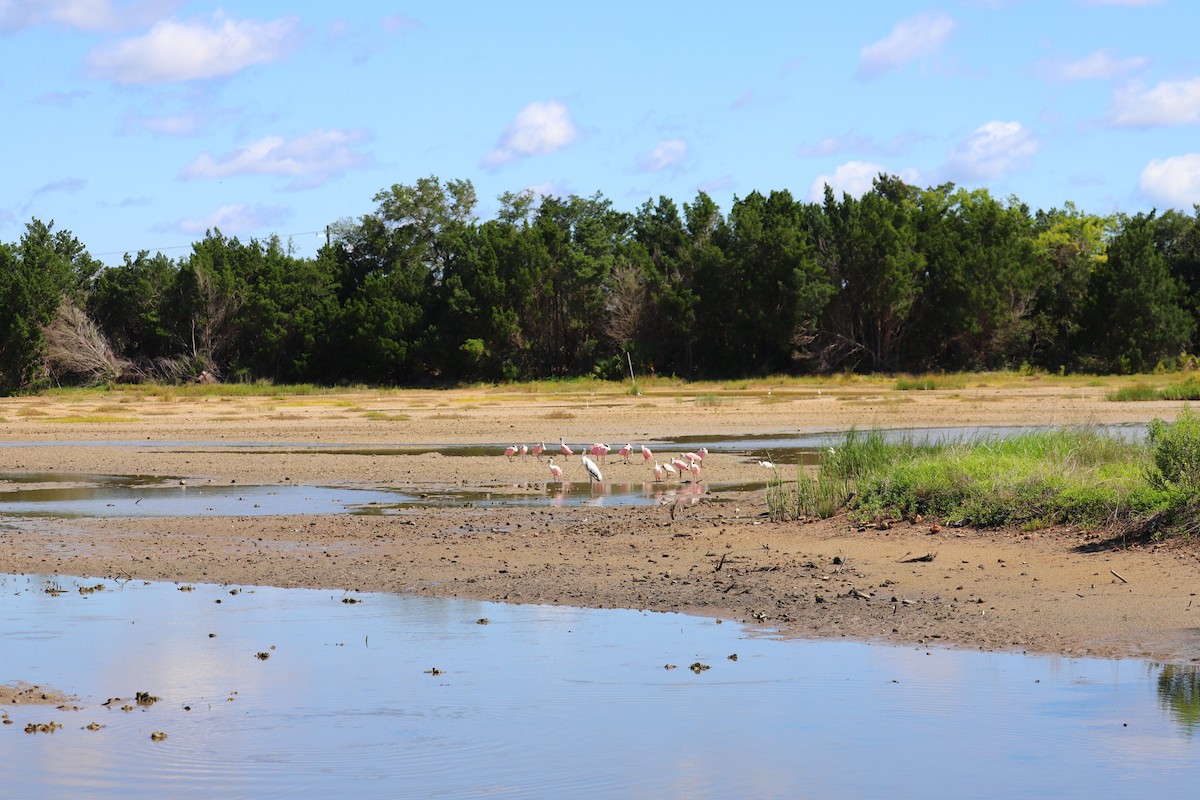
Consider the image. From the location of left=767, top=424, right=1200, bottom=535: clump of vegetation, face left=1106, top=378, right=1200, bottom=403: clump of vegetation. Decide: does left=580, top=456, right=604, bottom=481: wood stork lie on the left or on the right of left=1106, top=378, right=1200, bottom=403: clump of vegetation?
left
